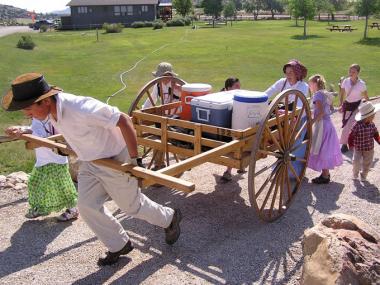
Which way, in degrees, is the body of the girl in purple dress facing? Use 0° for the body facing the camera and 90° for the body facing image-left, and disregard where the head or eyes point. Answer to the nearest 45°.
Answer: approximately 90°

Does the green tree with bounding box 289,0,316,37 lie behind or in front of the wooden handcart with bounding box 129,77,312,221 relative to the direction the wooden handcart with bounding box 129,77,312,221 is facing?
behind

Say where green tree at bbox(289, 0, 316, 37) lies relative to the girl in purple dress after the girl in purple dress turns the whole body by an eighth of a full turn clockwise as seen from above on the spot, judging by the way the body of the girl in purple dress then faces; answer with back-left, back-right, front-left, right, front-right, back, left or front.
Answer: front-right

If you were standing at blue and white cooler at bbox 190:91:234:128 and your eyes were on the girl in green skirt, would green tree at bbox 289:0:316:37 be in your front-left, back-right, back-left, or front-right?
back-right

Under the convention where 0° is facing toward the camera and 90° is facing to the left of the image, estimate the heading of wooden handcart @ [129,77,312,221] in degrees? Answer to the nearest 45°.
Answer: approximately 45°

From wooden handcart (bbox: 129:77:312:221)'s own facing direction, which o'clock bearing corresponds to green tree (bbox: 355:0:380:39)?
The green tree is roughly at 5 o'clock from the wooden handcart.

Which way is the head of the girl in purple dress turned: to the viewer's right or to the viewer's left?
to the viewer's left

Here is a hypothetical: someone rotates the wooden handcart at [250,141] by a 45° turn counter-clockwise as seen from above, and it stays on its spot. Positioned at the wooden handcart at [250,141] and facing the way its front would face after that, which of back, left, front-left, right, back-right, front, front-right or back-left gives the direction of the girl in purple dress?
back-left

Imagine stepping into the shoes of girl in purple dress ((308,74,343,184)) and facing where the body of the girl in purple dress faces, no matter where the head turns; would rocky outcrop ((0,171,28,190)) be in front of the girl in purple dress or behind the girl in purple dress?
in front

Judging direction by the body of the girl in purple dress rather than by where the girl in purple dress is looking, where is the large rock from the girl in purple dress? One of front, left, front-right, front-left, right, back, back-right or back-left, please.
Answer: left

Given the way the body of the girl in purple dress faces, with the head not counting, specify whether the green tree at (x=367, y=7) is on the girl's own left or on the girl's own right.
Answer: on the girl's own right
